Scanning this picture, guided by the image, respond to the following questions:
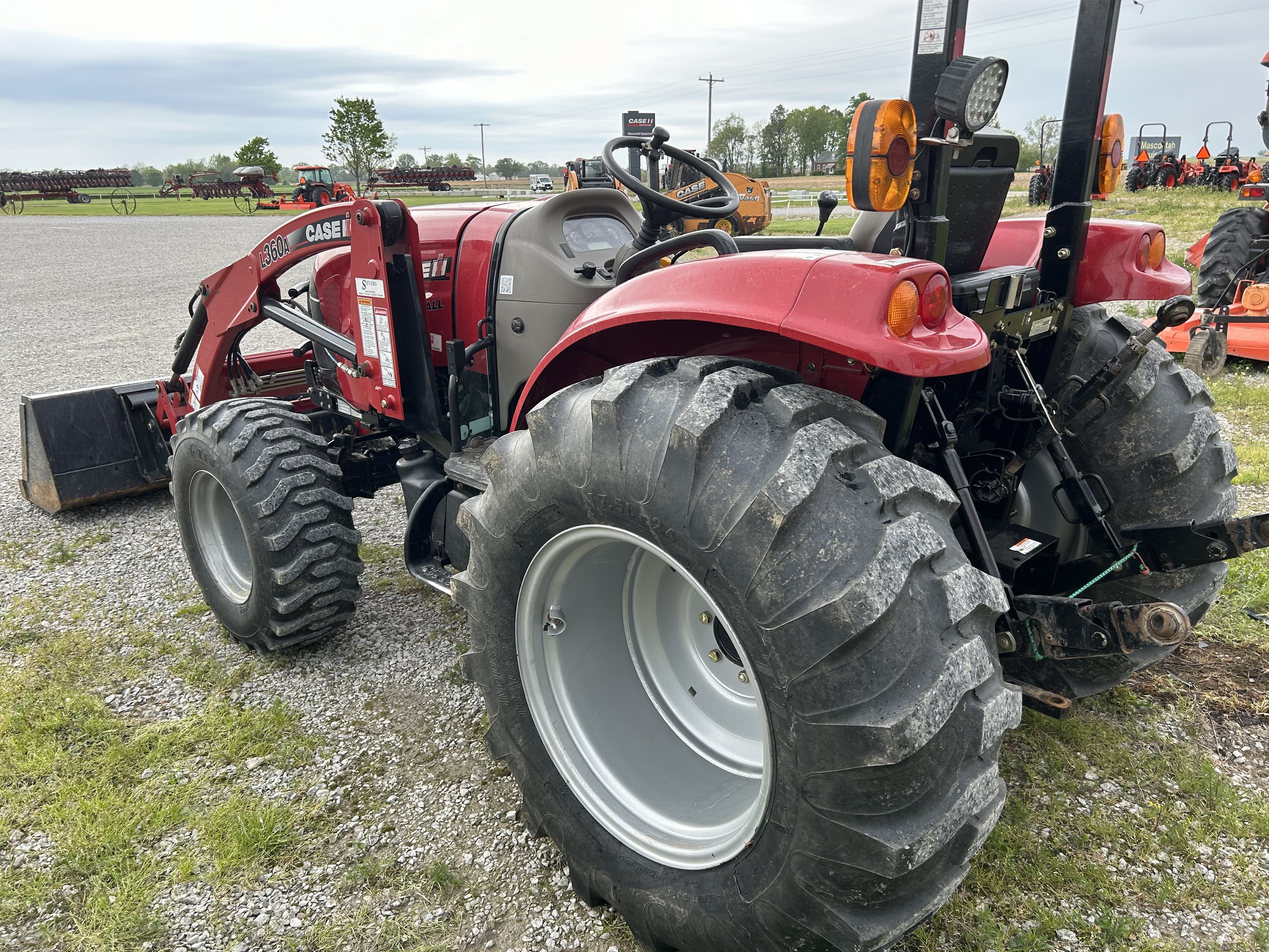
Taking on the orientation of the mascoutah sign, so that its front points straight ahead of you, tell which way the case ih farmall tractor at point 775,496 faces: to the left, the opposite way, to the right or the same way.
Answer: to the right

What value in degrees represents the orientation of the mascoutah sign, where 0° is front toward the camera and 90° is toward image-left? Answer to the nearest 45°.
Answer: approximately 0°

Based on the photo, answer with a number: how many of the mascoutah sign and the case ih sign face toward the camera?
2

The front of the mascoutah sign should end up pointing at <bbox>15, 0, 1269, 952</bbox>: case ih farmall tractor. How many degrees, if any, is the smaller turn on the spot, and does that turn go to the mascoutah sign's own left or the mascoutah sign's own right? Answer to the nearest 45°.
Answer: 0° — it already faces it

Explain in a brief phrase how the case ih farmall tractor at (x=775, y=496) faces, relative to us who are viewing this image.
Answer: facing away from the viewer and to the left of the viewer

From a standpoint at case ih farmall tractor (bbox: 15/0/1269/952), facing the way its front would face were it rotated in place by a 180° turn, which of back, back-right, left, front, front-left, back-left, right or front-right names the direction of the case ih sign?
back-left

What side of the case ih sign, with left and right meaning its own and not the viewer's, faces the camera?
front

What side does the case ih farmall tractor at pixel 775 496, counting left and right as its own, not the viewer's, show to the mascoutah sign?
right

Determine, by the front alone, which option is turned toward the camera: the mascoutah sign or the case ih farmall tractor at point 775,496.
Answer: the mascoutah sign
